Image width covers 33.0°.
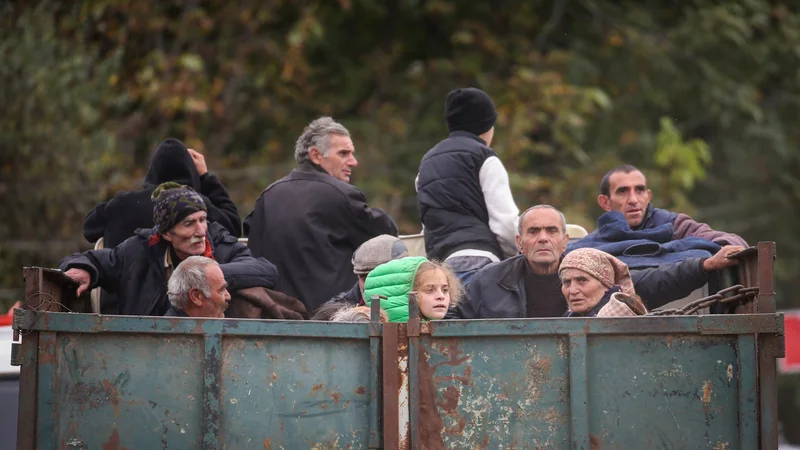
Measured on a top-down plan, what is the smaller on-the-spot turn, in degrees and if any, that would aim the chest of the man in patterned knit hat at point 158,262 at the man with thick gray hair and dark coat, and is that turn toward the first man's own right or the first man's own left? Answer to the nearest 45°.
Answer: approximately 90° to the first man's own left

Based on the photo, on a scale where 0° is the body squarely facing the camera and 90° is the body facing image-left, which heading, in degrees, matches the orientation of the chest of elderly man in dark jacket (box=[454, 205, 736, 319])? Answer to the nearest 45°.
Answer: approximately 0°

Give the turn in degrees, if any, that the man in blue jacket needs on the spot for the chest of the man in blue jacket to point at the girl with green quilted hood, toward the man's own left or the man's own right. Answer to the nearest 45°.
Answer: approximately 90° to the man's own right

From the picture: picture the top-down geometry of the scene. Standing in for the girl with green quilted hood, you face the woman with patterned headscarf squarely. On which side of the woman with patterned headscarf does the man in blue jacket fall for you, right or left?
left

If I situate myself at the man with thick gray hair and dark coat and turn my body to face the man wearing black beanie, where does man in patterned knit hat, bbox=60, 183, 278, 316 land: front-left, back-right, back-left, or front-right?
back-right

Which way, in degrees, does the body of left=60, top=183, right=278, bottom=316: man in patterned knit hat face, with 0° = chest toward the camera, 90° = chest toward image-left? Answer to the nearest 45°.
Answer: approximately 315°

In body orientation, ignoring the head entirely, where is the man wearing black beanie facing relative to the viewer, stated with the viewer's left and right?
facing away from the viewer and to the right of the viewer

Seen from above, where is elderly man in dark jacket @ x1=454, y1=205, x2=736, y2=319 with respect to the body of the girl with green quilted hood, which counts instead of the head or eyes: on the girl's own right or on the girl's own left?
on the girl's own left

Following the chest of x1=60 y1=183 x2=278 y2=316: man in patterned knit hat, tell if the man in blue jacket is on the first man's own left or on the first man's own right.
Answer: on the first man's own left
